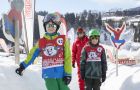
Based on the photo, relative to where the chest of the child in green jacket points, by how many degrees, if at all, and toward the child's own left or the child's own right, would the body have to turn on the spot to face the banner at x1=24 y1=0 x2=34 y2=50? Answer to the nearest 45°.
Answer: approximately 180°

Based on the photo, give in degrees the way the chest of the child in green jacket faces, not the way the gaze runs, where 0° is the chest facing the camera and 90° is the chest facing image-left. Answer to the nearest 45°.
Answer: approximately 0°
